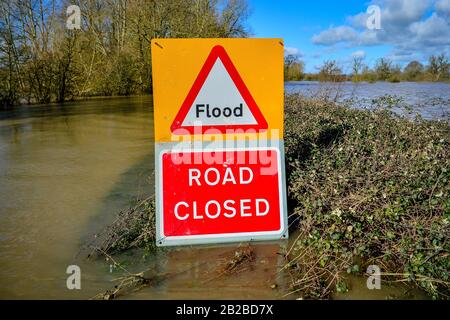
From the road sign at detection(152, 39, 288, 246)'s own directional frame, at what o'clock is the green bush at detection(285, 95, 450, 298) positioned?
The green bush is roughly at 9 o'clock from the road sign.

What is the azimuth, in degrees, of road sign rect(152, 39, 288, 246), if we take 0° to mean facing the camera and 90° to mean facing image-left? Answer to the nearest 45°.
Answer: approximately 0°
